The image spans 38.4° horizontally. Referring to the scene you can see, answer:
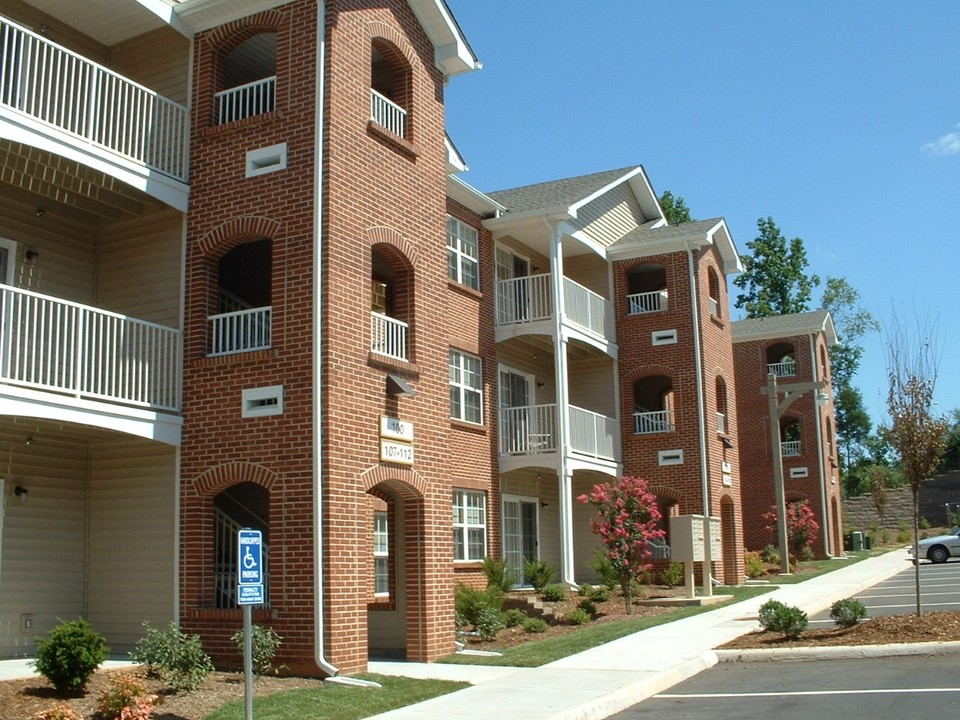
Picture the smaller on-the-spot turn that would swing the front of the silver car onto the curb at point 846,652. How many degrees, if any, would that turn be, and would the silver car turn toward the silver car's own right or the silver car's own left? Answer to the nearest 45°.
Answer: approximately 90° to the silver car's own left

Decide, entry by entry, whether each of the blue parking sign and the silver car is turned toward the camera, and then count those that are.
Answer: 1

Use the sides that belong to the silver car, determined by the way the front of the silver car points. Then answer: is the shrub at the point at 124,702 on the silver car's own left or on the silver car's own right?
on the silver car's own left

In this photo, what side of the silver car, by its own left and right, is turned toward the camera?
left

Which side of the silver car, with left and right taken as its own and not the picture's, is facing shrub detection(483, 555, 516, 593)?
left

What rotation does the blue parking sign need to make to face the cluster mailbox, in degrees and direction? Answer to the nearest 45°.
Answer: approximately 135° to its left

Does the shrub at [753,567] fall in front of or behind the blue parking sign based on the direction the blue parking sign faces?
behind

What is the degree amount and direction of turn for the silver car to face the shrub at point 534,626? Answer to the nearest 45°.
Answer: approximately 90° to its left

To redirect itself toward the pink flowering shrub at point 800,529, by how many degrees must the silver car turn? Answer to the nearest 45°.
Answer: approximately 45° to its left
